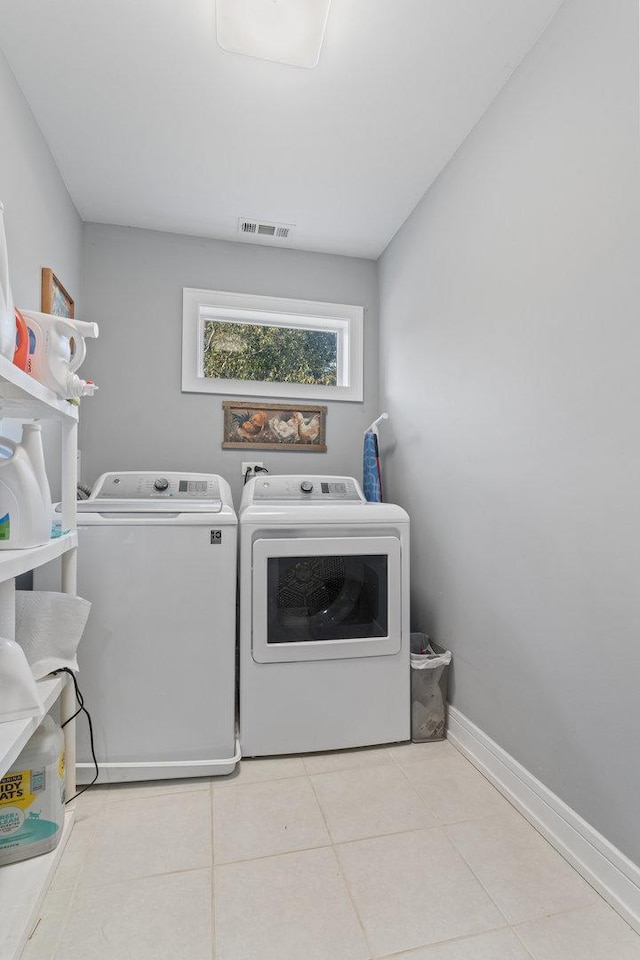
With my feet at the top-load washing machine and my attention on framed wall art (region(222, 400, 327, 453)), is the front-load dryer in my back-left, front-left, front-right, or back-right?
front-right

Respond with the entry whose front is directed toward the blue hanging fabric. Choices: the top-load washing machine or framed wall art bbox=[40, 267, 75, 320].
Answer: the framed wall art

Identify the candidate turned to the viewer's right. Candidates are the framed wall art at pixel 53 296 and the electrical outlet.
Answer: the framed wall art

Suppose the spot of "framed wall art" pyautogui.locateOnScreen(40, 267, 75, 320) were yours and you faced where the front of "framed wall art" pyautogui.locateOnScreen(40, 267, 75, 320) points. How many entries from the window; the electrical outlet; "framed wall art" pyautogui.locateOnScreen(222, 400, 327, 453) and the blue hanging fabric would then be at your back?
0

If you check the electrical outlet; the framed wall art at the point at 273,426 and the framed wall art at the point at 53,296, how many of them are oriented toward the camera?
2

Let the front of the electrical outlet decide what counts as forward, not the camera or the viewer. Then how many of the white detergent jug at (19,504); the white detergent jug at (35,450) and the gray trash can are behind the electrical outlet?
0

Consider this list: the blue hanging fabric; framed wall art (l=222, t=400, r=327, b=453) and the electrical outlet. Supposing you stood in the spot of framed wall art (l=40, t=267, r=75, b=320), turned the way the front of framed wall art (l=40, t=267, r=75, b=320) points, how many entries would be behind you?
0

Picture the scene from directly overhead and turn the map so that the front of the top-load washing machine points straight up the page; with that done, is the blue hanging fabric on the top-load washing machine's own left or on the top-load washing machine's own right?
on the top-load washing machine's own left

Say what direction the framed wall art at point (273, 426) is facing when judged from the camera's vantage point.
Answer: facing the viewer

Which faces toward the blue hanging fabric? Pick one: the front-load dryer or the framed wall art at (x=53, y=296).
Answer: the framed wall art

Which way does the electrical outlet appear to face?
toward the camera

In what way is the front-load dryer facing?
toward the camera

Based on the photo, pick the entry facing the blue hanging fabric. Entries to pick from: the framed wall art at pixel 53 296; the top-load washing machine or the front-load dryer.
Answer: the framed wall art

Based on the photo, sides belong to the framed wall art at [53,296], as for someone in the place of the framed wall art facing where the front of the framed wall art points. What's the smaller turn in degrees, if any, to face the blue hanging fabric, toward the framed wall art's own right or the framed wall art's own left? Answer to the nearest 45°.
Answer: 0° — it already faces it

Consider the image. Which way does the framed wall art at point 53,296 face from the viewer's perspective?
to the viewer's right

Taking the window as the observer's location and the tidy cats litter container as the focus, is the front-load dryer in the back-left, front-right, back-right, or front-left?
front-left

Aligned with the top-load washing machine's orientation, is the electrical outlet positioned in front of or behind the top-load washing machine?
behind

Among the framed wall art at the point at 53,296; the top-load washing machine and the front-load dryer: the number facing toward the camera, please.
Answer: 2
